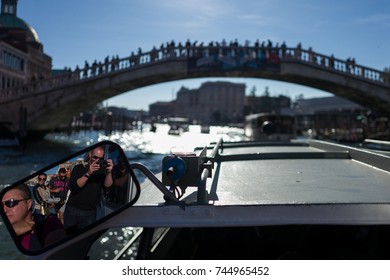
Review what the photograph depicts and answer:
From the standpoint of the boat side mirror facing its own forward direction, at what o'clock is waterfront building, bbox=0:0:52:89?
The waterfront building is roughly at 6 o'clock from the boat side mirror.

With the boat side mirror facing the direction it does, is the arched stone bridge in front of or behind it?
behind

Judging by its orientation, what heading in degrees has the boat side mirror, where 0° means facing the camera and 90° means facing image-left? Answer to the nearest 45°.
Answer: approximately 0°
